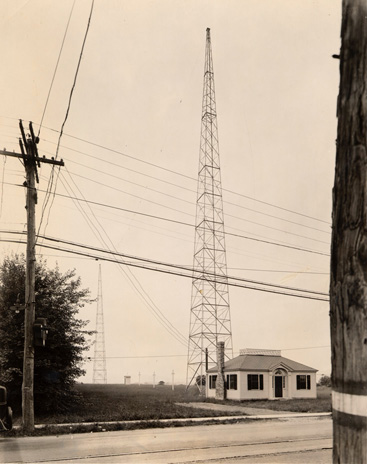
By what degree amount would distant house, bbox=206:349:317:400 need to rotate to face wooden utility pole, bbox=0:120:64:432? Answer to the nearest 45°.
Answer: approximately 45° to its right

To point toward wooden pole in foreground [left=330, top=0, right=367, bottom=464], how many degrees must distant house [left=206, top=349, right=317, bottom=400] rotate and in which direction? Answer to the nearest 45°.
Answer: approximately 45° to its right

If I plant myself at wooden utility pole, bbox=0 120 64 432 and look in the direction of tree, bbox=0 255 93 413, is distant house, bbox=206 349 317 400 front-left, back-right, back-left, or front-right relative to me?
front-right

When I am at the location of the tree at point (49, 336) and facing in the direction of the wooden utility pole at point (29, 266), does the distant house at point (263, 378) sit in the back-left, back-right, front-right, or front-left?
back-left

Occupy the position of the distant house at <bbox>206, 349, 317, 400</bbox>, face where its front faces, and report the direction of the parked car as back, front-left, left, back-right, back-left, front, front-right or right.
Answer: front-right

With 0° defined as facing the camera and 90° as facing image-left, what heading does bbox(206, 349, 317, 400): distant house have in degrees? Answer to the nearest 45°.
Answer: approximately 315°

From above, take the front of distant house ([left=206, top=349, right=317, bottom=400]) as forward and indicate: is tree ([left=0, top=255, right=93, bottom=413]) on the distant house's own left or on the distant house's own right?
on the distant house's own right
